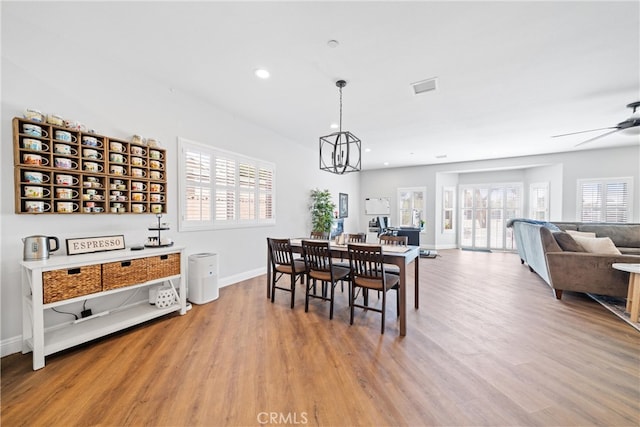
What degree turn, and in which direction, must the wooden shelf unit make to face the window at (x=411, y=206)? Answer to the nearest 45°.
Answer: approximately 45° to its left

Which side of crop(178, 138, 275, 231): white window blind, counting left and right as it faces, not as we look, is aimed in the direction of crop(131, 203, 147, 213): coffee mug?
right

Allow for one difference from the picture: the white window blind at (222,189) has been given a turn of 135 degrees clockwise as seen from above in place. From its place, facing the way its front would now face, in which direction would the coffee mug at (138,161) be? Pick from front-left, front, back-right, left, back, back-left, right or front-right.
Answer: front-left

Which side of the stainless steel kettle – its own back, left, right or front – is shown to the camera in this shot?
left

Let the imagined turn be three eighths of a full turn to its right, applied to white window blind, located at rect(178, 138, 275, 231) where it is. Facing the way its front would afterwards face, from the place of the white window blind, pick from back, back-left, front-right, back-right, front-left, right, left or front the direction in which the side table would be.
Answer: back-left

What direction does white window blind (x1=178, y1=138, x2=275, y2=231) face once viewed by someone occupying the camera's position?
facing the viewer and to the right of the viewer

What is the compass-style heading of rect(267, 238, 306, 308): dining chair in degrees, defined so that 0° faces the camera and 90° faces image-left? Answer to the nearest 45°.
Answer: approximately 225°

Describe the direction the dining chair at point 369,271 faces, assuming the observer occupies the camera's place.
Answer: facing away from the viewer and to the right of the viewer

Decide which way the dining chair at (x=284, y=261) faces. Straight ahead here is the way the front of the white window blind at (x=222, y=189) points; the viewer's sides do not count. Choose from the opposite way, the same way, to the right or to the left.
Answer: to the left

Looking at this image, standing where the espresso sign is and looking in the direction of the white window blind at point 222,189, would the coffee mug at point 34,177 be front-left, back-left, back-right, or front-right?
back-left

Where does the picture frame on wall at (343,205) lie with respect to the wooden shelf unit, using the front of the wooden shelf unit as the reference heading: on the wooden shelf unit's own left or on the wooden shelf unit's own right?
on the wooden shelf unit's own left

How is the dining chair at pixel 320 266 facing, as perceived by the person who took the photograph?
facing away from the viewer and to the right of the viewer
